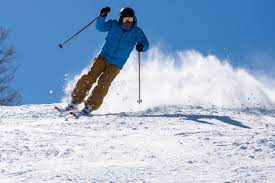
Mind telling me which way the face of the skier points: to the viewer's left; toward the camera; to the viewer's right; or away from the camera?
toward the camera

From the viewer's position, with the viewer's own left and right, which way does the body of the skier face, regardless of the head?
facing the viewer
